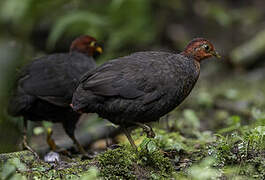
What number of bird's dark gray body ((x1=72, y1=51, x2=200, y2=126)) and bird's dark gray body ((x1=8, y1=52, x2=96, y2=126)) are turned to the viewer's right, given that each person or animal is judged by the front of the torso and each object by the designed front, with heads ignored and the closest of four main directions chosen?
2

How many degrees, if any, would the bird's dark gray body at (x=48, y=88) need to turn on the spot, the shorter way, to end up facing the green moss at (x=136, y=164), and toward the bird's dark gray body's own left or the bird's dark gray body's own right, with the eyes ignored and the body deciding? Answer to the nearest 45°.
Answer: approximately 45° to the bird's dark gray body's own right

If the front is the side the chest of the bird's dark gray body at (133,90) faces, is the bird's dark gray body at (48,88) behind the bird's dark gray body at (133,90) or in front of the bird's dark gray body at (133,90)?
behind

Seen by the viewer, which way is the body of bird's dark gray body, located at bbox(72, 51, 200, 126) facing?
to the viewer's right

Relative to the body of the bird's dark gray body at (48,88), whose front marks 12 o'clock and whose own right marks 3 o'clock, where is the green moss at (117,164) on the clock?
The green moss is roughly at 2 o'clock from the bird's dark gray body.

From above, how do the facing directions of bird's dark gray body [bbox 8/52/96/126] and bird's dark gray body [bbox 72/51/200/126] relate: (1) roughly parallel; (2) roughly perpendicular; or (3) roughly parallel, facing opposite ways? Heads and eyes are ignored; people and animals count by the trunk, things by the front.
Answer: roughly parallel

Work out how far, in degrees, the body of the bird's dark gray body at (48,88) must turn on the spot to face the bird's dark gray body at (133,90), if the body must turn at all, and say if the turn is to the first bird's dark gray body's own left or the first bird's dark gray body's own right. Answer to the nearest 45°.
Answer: approximately 45° to the first bird's dark gray body's own right

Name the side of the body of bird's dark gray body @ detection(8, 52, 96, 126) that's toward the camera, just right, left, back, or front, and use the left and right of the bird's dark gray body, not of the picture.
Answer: right
